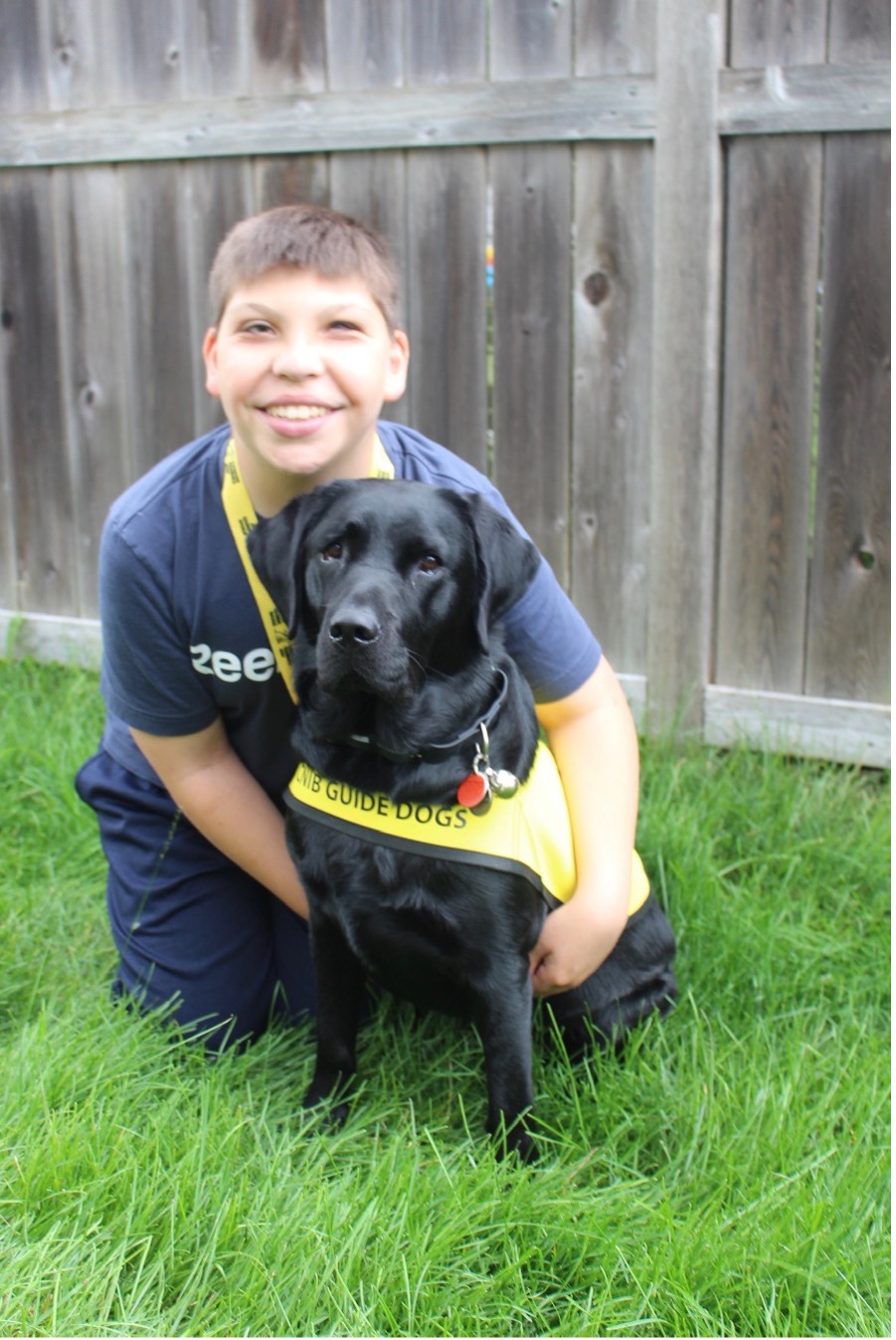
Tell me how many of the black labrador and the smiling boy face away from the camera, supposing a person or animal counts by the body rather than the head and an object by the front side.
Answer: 0

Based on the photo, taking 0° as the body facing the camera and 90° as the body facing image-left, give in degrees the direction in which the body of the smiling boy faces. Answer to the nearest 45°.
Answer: approximately 0°

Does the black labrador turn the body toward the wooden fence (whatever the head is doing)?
no

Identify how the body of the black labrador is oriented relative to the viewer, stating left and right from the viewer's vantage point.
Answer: facing the viewer and to the left of the viewer

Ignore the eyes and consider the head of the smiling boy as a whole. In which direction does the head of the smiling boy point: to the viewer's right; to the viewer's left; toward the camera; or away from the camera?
toward the camera
